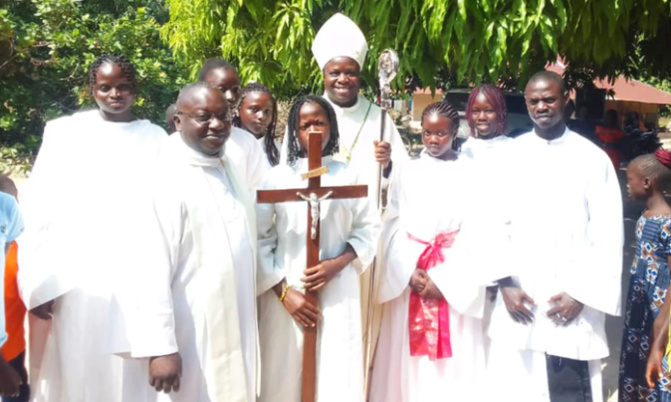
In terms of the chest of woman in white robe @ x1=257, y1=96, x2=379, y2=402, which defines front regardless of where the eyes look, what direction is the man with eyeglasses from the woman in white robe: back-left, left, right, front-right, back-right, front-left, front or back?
front-right

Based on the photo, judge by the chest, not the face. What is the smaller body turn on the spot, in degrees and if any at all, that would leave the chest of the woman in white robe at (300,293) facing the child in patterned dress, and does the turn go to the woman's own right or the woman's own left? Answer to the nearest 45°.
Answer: approximately 90° to the woman's own left

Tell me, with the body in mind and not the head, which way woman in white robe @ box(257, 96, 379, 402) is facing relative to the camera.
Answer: toward the camera

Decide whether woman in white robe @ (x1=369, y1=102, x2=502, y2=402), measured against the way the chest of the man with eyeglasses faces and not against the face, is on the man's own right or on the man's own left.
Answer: on the man's own left

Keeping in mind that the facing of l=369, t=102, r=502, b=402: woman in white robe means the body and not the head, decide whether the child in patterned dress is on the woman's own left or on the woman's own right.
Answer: on the woman's own left

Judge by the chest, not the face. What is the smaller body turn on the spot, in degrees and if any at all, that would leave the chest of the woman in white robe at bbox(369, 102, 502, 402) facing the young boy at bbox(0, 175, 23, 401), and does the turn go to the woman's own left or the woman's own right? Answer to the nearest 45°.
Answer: approximately 45° to the woman's own right

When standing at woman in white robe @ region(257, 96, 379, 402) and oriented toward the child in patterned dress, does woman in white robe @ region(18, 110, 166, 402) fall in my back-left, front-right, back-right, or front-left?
back-left

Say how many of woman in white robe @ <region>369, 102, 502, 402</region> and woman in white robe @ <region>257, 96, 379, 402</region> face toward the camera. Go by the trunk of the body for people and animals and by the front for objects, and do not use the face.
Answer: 2

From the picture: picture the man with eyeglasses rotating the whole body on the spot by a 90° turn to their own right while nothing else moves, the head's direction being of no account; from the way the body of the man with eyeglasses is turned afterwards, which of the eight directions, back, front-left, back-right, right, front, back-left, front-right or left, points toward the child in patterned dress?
back-left

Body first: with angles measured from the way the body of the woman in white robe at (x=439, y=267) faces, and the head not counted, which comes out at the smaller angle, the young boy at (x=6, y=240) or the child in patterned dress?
the young boy

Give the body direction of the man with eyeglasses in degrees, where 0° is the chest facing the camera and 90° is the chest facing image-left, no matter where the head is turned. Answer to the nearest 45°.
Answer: approximately 315°

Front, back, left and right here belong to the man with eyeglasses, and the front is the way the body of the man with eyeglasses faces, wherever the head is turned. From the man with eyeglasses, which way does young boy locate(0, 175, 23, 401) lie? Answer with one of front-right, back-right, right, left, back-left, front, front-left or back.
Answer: back-right

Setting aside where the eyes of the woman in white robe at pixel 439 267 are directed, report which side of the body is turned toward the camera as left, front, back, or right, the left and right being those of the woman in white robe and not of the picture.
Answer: front

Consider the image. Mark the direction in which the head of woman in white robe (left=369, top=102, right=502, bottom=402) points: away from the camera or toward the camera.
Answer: toward the camera

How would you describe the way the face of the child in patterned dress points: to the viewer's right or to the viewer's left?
to the viewer's left
